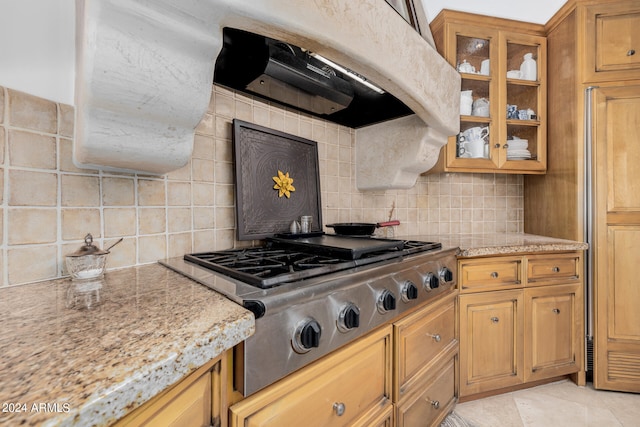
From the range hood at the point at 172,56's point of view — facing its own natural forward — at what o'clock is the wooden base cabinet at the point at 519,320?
The wooden base cabinet is roughly at 10 o'clock from the range hood.

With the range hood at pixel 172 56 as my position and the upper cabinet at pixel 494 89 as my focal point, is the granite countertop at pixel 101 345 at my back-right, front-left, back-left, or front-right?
back-right

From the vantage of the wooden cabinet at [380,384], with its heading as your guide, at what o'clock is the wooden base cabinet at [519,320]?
The wooden base cabinet is roughly at 9 o'clock from the wooden cabinet.

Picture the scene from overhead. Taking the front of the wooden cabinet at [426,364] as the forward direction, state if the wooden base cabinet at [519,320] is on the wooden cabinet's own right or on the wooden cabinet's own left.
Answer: on the wooden cabinet's own left

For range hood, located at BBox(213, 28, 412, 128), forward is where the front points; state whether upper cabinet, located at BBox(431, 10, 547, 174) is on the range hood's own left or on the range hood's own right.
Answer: on the range hood's own left

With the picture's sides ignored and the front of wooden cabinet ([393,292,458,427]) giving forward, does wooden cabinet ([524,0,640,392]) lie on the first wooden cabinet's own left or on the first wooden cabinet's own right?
on the first wooden cabinet's own left

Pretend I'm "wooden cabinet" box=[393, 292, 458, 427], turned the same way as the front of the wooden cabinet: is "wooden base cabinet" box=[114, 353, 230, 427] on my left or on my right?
on my right

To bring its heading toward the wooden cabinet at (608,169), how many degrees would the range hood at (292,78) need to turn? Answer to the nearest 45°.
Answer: approximately 45° to its left
